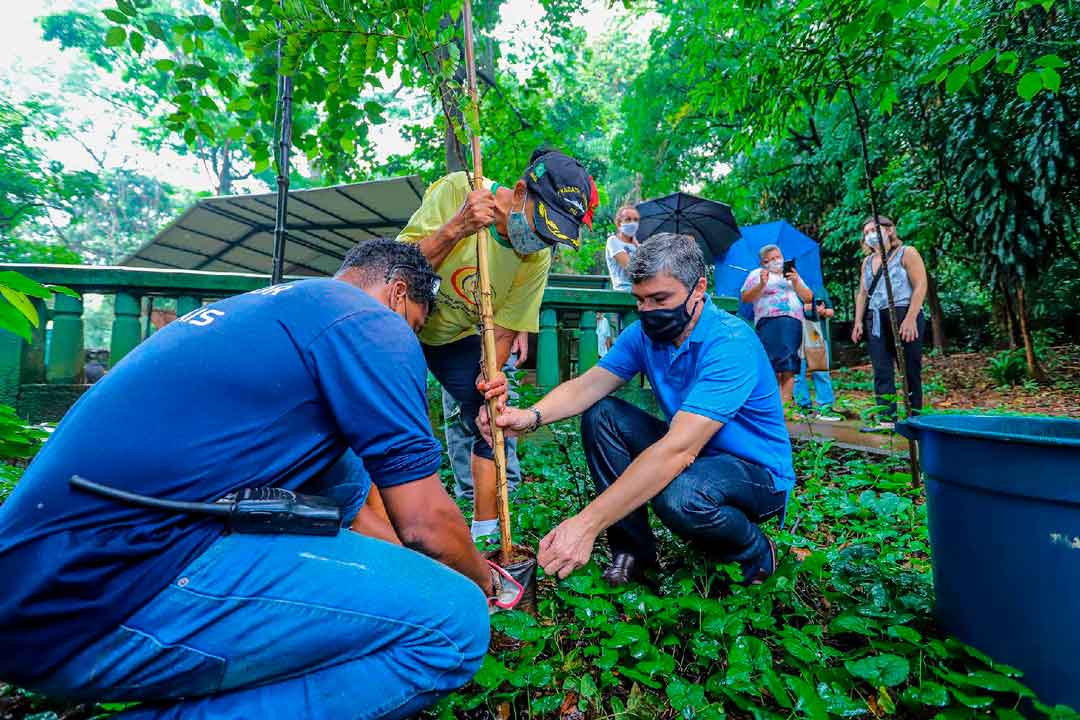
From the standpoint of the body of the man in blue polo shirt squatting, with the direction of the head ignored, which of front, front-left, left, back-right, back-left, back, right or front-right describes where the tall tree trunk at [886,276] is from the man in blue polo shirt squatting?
back

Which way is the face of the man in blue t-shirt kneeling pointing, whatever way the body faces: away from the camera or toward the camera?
away from the camera

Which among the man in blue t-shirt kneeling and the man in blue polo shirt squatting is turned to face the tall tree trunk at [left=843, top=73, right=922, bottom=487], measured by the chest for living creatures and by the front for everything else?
the man in blue t-shirt kneeling

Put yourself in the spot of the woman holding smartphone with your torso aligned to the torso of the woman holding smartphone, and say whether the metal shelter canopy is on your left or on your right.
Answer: on your right

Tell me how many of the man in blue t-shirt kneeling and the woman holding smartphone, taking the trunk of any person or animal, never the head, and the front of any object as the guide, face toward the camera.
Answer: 1

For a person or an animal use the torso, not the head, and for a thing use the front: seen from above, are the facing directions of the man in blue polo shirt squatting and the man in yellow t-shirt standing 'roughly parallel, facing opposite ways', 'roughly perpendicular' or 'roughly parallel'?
roughly perpendicular
